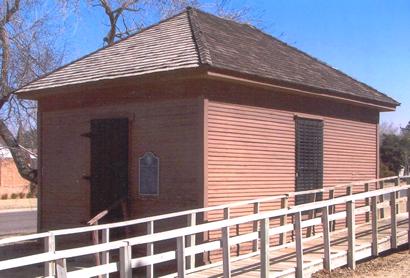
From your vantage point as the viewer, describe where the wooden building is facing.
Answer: facing the viewer and to the left of the viewer
